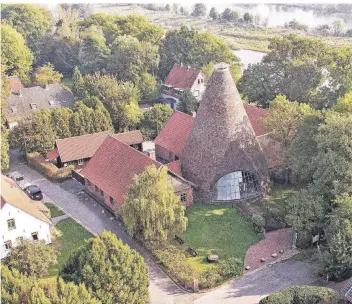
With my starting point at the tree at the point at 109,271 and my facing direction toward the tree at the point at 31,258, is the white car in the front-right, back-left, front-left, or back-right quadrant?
front-right

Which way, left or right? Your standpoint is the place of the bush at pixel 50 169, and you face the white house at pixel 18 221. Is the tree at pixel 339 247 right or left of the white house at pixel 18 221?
left

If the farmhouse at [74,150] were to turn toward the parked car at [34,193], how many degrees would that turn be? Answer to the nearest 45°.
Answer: approximately 45° to its right

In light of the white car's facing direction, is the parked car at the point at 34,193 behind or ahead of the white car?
ahead

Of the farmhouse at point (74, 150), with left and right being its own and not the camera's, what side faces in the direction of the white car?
right

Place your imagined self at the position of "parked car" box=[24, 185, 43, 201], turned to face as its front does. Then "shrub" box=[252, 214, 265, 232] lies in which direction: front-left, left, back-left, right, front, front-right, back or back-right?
front

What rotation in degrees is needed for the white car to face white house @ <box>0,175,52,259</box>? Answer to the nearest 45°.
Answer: approximately 45° to its right

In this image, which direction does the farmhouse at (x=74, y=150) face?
toward the camera

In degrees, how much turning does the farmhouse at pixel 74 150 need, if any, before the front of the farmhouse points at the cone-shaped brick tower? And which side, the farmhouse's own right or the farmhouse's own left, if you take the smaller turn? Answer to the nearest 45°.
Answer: approximately 45° to the farmhouse's own left

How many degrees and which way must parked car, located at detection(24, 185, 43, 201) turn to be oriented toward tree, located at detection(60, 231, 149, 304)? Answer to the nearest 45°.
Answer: approximately 45° to its right

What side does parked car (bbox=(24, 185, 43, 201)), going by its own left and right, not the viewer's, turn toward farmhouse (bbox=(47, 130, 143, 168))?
left

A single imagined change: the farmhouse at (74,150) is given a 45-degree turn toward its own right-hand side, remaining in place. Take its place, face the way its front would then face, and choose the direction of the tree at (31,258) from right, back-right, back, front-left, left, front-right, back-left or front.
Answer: front-left

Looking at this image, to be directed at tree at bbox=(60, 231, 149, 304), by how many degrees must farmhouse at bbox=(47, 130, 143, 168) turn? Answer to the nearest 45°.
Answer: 0° — it already faces it

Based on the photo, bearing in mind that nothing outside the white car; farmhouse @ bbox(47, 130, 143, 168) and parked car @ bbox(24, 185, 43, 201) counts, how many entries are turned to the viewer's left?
0

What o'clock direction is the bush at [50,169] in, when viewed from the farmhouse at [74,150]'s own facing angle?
The bush is roughly at 2 o'clock from the farmhouse.
